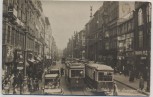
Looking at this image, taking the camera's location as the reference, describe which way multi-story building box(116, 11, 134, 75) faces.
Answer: facing to the left of the viewer
